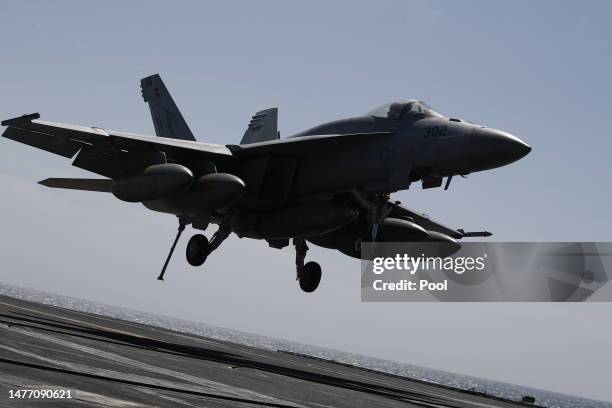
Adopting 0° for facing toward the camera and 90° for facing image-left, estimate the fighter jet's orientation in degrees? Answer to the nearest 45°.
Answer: approximately 315°
